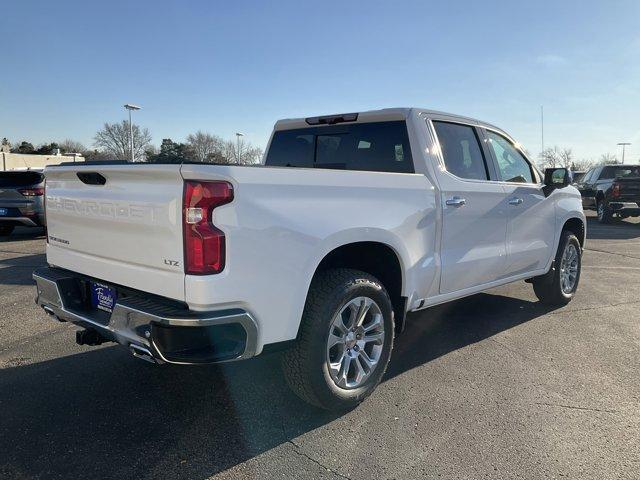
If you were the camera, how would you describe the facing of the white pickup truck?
facing away from the viewer and to the right of the viewer

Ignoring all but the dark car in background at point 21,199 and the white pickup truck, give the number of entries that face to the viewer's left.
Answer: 0

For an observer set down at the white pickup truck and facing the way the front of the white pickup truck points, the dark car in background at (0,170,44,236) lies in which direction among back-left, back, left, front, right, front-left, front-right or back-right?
left

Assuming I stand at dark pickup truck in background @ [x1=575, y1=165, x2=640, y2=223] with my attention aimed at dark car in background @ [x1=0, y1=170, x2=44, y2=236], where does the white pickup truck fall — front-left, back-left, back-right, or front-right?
front-left

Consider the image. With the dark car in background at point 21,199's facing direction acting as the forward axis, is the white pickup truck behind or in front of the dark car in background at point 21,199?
behind

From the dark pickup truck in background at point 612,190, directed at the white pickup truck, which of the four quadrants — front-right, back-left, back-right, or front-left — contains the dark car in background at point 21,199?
front-right

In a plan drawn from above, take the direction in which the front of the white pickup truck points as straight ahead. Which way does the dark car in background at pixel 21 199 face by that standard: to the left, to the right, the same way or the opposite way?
to the left

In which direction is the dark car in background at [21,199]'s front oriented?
away from the camera

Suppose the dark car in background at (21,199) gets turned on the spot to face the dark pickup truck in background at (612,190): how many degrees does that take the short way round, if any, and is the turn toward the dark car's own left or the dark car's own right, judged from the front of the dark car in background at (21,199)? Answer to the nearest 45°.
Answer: approximately 90° to the dark car's own right

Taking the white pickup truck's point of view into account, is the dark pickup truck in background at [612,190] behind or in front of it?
in front
